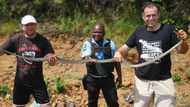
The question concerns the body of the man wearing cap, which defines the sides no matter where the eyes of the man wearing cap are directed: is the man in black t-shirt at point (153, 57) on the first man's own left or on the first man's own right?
on the first man's own left

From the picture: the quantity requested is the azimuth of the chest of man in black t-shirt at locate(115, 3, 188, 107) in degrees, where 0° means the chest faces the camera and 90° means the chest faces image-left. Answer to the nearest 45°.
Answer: approximately 0°

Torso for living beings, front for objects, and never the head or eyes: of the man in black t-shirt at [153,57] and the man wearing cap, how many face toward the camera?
2

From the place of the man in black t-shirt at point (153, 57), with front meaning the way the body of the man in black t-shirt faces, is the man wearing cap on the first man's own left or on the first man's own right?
on the first man's own right

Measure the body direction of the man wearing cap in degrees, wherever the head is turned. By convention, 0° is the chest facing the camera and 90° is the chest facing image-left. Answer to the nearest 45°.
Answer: approximately 0°
